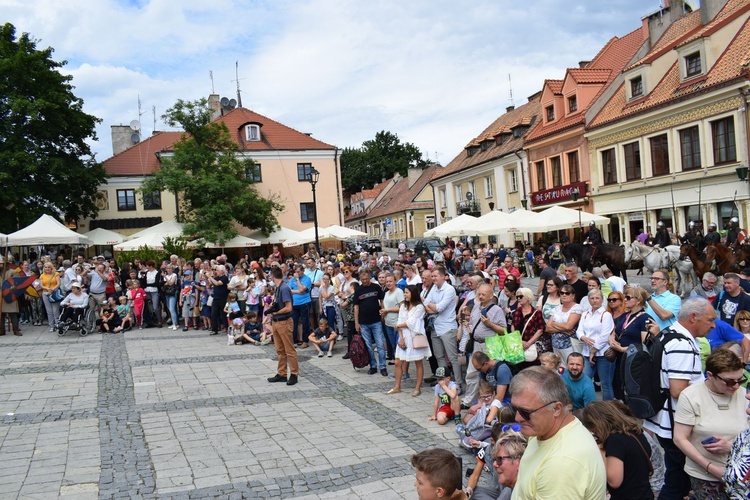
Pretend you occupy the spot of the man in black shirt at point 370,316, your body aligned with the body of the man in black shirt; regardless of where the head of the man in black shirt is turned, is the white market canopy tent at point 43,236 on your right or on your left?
on your right

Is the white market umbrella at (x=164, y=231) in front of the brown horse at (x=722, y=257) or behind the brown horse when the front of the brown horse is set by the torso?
in front

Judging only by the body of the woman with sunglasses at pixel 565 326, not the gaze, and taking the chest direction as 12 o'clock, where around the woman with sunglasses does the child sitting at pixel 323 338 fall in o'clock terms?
The child sitting is roughly at 3 o'clock from the woman with sunglasses.

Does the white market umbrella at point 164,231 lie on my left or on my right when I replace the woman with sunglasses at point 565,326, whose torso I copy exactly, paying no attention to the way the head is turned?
on my right

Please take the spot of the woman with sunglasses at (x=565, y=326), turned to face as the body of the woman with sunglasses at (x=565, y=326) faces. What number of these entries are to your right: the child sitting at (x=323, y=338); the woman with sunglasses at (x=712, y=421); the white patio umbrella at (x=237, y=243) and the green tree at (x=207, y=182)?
3

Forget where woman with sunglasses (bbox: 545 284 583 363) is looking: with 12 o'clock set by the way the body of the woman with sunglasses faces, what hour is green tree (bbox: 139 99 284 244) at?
The green tree is roughly at 3 o'clock from the woman with sunglasses.

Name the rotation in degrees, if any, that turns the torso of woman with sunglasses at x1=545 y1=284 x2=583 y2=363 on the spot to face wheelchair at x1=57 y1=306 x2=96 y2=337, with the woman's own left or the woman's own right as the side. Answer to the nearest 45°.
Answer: approximately 45° to the woman's own right

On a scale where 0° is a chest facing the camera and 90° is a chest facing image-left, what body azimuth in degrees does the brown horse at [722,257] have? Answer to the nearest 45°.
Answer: approximately 90°

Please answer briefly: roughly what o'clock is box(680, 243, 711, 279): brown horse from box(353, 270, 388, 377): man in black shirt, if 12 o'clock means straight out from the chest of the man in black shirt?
The brown horse is roughly at 8 o'clock from the man in black shirt.

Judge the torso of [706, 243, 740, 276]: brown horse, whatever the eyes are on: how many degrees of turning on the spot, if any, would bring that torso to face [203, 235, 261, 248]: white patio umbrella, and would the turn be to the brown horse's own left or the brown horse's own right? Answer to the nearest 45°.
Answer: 0° — it already faces it

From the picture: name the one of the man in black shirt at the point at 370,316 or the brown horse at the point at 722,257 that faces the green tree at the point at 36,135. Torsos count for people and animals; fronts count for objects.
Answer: the brown horse

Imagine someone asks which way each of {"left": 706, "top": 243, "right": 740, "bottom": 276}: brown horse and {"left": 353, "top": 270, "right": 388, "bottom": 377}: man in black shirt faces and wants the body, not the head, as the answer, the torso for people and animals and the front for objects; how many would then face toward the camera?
1

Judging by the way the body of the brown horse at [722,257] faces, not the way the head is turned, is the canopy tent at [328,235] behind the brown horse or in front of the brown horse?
in front
